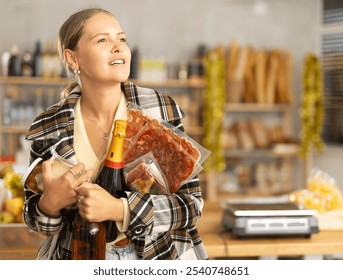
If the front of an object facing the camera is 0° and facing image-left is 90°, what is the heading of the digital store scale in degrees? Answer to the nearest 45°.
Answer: approximately 0°

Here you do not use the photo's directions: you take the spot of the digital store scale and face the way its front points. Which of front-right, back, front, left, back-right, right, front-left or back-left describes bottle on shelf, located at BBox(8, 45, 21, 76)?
back-right

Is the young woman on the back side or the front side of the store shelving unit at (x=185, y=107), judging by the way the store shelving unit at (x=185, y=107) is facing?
on the front side

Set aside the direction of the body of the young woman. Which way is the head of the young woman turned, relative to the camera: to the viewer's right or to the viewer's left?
to the viewer's right

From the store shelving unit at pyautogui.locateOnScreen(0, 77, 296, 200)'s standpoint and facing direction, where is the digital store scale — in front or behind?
in front

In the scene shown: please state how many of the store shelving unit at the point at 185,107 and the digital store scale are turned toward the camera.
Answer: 2

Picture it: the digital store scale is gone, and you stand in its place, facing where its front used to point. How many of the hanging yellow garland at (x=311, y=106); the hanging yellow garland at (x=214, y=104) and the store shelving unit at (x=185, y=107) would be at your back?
3

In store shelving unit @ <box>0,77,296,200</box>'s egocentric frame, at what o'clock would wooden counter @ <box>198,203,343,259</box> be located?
The wooden counter is roughly at 12 o'clock from the store shelving unit.

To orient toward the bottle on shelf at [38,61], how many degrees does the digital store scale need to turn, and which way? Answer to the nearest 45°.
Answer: approximately 135° to its right

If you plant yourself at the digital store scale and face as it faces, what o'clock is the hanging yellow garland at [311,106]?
The hanging yellow garland is roughly at 6 o'clock from the digital store scale.

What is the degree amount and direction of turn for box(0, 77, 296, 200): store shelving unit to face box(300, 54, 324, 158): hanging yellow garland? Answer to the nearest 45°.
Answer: approximately 90° to its left
